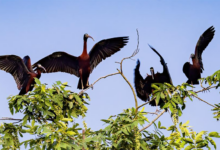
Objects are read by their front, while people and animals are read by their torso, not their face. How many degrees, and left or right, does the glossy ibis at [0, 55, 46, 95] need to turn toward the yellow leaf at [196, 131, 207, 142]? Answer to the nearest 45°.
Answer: approximately 45° to its right

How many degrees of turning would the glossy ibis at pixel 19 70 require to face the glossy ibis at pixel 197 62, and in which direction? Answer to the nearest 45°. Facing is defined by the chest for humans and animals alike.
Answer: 0° — it already faces it

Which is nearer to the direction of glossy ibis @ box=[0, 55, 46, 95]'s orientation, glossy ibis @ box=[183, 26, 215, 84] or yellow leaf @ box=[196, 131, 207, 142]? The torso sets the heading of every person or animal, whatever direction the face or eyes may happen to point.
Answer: the glossy ibis

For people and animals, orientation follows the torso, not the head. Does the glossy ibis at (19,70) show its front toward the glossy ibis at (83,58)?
yes

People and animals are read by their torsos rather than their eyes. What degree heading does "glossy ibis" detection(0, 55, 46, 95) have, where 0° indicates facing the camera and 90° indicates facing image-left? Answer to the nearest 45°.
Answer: approximately 270°
